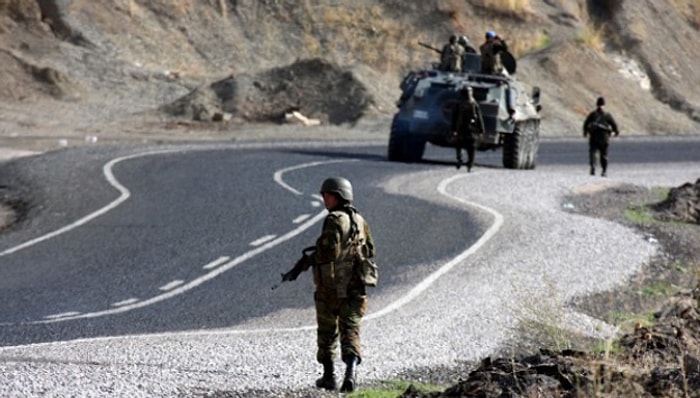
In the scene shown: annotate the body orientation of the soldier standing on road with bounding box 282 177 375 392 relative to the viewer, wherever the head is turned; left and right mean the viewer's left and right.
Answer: facing away from the viewer and to the left of the viewer

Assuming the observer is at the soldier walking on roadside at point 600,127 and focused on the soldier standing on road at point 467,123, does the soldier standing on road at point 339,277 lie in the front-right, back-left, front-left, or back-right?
front-left

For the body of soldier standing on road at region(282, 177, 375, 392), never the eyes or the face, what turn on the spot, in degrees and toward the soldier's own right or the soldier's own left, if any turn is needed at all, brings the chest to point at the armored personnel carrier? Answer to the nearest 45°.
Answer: approximately 45° to the soldier's own right

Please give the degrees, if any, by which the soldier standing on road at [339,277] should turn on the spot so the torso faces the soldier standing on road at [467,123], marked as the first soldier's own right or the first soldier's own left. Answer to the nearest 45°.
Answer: approximately 45° to the first soldier's own right

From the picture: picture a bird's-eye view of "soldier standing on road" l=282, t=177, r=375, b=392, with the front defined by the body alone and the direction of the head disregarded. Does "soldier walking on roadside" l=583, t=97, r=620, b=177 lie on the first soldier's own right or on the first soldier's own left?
on the first soldier's own right
